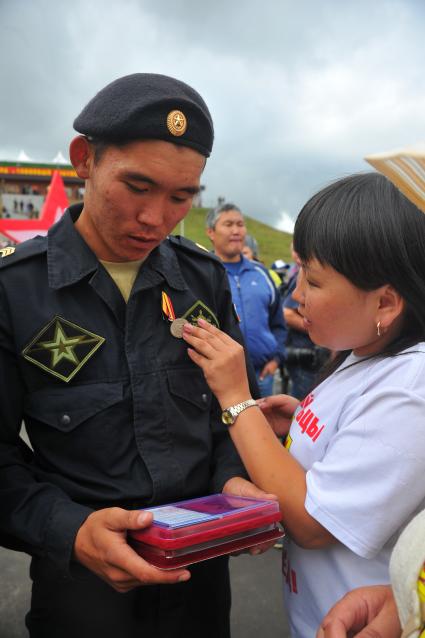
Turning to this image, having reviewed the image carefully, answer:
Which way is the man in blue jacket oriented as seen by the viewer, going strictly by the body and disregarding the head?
toward the camera

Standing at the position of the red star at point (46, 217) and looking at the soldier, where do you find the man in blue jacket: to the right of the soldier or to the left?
left

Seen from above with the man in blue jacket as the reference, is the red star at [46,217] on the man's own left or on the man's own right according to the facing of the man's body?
on the man's own right

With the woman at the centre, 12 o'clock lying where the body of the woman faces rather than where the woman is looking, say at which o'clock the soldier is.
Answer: The soldier is roughly at 12 o'clock from the woman.

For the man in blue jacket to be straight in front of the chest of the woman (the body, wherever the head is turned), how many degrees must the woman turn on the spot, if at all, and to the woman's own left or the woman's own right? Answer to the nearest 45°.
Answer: approximately 90° to the woman's own right

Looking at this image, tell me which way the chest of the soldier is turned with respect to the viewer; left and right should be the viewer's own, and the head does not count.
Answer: facing the viewer and to the right of the viewer

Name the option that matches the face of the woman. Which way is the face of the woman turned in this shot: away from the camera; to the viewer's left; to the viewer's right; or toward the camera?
to the viewer's left

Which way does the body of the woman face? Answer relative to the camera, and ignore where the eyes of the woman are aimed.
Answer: to the viewer's left

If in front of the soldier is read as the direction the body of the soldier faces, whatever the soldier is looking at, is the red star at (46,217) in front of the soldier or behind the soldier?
behind

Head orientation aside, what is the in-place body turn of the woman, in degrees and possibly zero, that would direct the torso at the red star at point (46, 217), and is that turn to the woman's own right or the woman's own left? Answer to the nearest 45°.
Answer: approximately 45° to the woman's own right

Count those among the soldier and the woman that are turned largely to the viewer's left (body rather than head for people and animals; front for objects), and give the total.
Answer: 1

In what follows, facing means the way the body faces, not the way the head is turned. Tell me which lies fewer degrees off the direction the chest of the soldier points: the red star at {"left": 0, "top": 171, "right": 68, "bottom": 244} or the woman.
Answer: the woman
